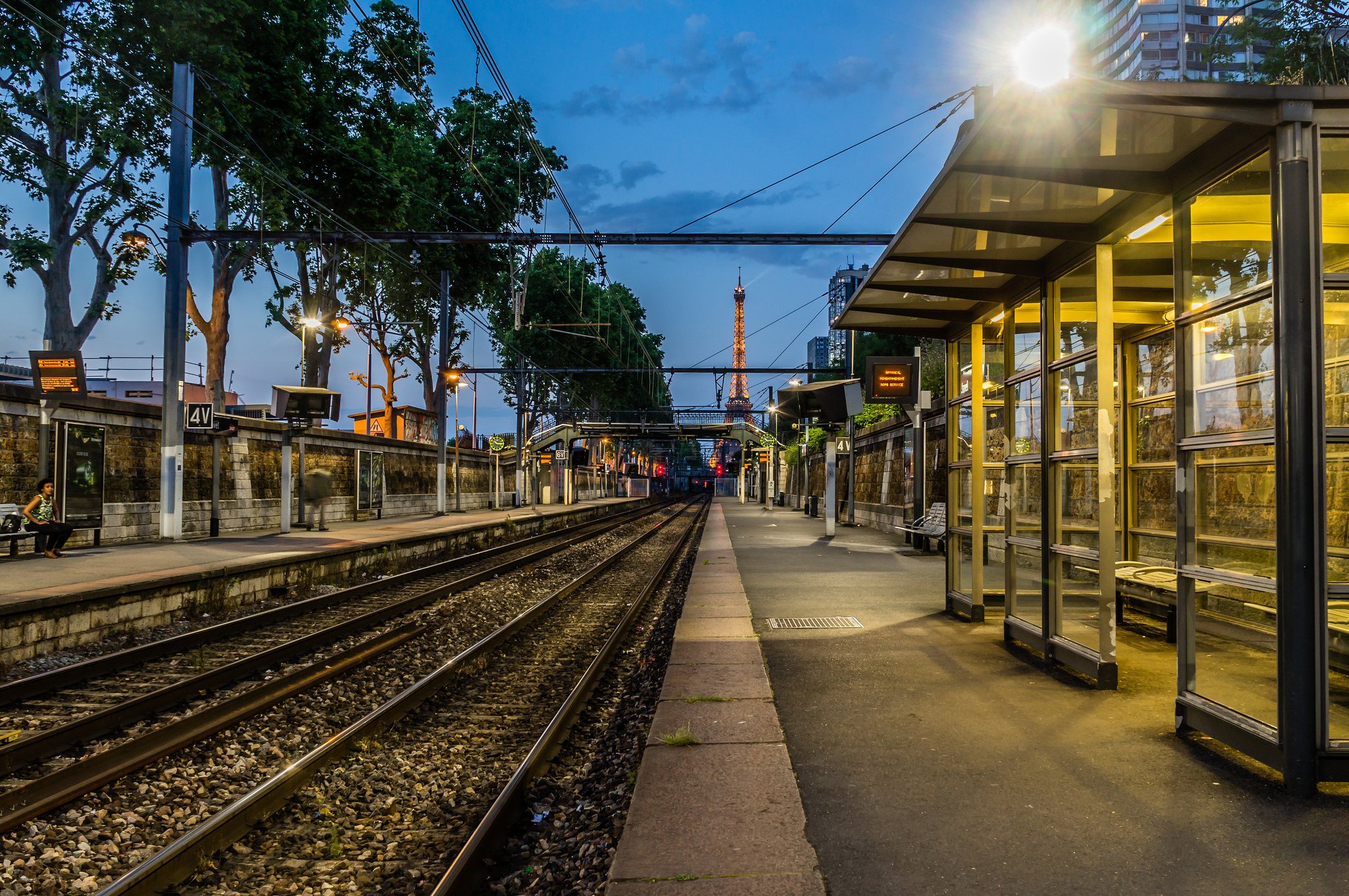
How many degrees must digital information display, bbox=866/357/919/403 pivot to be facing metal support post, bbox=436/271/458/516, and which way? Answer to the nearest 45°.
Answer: approximately 135° to its right

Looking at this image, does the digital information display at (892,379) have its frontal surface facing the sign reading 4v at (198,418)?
no

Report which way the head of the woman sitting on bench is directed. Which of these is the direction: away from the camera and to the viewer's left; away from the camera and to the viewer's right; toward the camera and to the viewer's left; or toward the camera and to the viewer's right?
toward the camera and to the viewer's right

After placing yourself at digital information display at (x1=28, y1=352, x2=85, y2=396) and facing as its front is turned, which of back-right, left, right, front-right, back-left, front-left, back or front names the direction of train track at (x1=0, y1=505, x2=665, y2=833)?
front

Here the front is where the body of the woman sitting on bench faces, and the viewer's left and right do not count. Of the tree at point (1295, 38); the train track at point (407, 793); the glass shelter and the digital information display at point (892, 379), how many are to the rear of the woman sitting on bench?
0

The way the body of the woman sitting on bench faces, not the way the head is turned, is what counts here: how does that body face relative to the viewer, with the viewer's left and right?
facing the viewer and to the right of the viewer

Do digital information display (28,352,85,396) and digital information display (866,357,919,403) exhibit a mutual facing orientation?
no

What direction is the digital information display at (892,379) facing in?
toward the camera

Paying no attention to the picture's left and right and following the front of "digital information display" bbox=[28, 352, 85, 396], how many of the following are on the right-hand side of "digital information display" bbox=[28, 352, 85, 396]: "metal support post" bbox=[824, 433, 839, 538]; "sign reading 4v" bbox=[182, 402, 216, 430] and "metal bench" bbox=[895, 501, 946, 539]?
0

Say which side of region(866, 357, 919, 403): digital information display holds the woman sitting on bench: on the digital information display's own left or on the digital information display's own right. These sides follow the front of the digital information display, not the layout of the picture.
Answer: on the digital information display's own right

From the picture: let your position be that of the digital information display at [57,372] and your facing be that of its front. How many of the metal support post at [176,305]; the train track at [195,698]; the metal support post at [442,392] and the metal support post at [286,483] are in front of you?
1

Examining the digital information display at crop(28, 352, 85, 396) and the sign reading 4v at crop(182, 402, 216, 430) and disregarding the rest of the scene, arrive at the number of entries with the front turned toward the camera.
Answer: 2

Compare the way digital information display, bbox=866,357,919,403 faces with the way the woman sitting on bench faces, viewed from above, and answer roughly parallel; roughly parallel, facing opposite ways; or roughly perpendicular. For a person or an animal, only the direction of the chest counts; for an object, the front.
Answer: roughly perpendicular

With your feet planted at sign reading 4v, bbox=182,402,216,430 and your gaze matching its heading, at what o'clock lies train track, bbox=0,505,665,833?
The train track is roughly at 12 o'clock from the sign reading 4v.

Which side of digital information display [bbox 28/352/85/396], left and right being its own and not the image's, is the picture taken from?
front

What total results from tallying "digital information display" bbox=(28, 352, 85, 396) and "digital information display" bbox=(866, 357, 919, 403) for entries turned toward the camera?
2

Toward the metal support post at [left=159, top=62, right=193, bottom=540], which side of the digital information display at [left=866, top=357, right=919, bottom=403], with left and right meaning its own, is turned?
right
